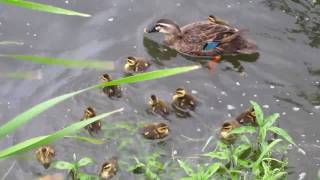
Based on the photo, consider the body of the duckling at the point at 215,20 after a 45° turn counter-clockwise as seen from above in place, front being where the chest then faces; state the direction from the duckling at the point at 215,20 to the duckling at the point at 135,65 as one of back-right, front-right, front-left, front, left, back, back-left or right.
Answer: front

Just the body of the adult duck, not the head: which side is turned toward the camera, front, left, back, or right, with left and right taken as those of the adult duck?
left

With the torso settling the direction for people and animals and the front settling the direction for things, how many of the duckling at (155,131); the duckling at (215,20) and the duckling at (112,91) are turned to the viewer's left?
2

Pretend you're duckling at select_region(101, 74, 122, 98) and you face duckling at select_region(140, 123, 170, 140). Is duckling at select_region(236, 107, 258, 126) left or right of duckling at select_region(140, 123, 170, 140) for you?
left

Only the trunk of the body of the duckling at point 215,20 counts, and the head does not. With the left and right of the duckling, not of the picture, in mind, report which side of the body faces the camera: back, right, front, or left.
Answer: left

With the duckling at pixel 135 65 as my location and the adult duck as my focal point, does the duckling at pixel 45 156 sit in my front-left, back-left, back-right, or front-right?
back-right

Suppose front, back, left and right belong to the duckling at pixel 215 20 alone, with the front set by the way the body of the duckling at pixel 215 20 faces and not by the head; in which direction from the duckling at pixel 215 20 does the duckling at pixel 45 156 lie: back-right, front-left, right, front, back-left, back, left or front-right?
front-left

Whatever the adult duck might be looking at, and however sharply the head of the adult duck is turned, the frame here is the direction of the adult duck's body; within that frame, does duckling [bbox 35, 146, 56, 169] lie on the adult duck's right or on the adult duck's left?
on the adult duck's left
